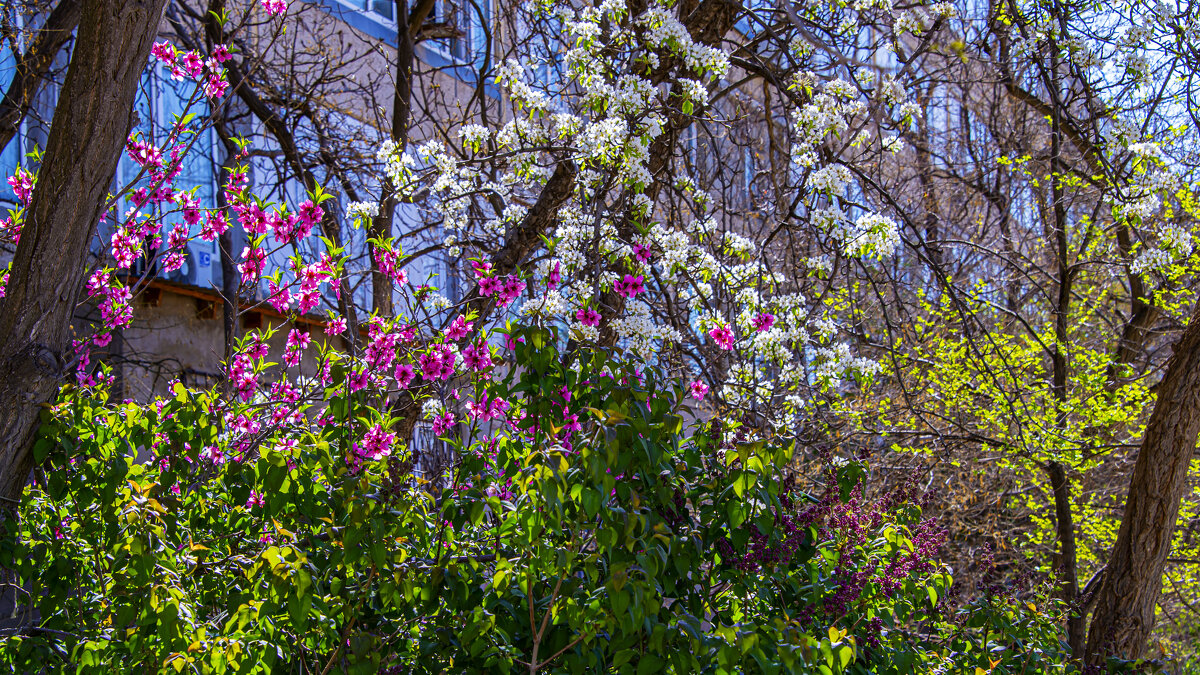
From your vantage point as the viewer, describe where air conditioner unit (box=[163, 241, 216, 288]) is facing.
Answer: facing the viewer and to the right of the viewer

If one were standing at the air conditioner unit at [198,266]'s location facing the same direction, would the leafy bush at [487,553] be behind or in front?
in front
